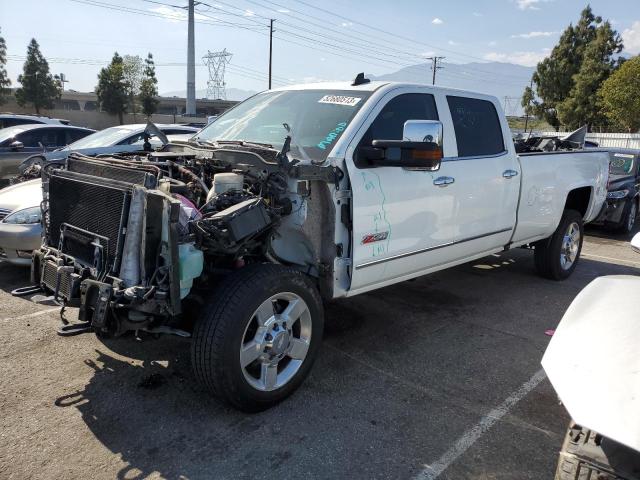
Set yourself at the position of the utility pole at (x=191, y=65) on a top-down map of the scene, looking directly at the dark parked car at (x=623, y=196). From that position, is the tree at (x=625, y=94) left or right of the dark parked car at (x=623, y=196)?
left

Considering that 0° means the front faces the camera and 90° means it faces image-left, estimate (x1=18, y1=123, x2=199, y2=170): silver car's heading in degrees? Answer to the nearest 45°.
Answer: approximately 45°

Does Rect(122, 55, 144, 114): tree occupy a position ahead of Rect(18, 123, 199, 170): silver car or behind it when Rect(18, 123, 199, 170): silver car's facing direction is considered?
behind

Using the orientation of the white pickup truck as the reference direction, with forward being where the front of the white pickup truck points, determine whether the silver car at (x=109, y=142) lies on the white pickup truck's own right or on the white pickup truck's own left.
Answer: on the white pickup truck's own right

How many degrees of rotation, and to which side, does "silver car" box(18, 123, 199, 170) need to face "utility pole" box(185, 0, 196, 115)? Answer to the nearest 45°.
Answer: approximately 135° to its right

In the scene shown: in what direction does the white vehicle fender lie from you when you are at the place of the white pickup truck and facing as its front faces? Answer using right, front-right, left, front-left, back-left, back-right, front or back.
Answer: left

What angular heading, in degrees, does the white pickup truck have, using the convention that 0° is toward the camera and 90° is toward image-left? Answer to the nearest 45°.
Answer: approximately 45°

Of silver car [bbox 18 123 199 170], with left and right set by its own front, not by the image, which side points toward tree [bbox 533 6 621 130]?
back

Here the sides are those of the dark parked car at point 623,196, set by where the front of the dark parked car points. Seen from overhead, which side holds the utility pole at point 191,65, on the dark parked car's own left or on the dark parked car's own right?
on the dark parked car's own right

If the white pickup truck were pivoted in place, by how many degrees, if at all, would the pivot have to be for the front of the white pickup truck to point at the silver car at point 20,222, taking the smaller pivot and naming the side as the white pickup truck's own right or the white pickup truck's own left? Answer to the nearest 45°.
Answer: approximately 90° to the white pickup truck's own right
